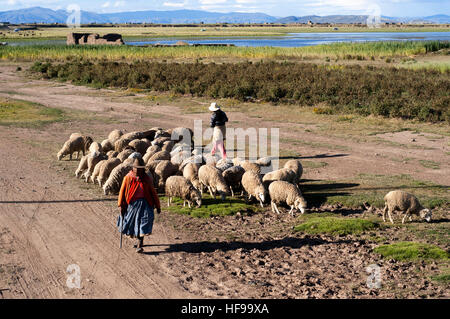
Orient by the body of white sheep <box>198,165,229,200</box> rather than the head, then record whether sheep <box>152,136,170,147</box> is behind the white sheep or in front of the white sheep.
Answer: behind

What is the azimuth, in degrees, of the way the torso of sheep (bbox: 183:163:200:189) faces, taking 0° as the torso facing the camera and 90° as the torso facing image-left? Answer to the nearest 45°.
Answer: approximately 315°

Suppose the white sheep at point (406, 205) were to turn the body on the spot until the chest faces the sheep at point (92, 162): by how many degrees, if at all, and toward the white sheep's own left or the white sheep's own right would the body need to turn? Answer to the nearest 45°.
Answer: approximately 180°
